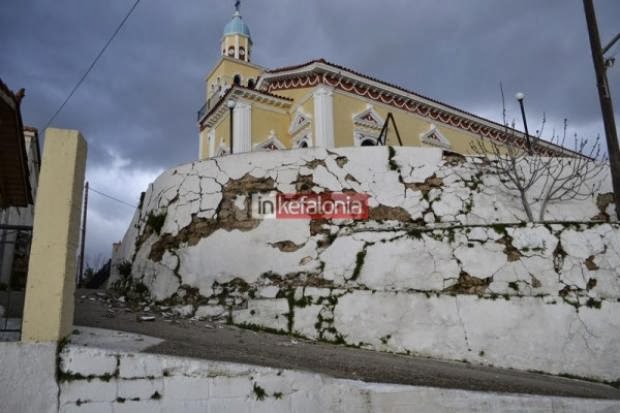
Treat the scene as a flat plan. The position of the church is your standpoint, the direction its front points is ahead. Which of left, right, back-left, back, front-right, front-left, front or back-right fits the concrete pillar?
front-left

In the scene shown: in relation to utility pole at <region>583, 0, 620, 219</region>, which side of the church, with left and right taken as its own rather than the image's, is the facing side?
left

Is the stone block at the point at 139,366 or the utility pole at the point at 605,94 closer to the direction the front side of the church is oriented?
the stone block

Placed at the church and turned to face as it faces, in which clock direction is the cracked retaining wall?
The cracked retaining wall is roughly at 10 o'clock from the church.

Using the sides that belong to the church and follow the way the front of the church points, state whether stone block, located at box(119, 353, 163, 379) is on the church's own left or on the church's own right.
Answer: on the church's own left

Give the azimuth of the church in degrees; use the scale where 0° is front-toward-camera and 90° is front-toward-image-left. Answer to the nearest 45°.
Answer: approximately 45°

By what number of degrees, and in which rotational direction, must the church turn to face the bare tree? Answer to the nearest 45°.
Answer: approximately 90° to its left

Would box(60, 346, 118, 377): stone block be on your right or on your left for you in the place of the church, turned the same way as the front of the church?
on your left
